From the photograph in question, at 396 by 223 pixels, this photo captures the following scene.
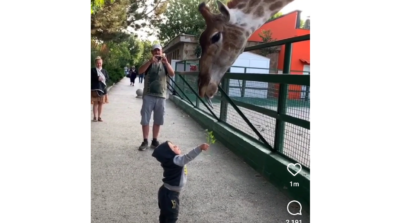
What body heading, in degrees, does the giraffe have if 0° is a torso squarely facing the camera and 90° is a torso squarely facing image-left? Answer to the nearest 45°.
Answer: approximately 90°

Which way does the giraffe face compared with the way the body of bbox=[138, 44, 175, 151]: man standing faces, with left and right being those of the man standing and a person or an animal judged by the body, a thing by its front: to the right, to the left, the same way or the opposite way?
to the right

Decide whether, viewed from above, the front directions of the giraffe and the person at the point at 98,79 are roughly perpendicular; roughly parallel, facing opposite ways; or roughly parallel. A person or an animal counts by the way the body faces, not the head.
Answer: roughly perpendicular

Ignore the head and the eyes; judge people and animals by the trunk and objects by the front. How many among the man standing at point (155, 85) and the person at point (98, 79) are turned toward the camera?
2

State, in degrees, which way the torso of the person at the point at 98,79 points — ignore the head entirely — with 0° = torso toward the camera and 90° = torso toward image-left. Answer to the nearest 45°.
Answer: approximately 0°
